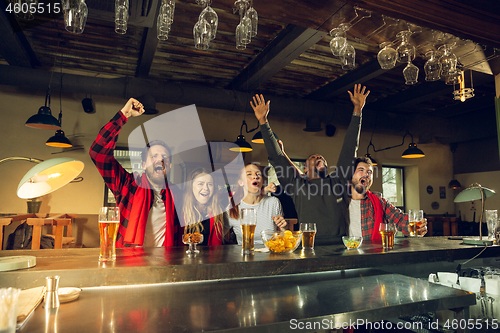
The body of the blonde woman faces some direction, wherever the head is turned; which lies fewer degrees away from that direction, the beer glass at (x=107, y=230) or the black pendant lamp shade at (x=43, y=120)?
the beer glass

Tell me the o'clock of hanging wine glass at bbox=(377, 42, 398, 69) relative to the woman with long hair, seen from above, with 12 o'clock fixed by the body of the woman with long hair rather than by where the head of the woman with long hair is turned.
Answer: The hanging wine glass is roughly at 10 o'clock from the woman with long hair.

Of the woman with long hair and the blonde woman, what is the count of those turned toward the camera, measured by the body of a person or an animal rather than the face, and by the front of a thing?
2

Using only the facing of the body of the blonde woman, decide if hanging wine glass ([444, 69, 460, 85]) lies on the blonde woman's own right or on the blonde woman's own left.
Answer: on the blonde woman's own left

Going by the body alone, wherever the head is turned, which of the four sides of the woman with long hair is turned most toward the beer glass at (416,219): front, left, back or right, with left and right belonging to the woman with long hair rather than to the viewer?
left

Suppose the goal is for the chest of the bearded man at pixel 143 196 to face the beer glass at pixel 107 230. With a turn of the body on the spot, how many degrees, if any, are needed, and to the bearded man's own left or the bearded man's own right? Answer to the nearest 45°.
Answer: approximately 45° to the bearded man's own right
